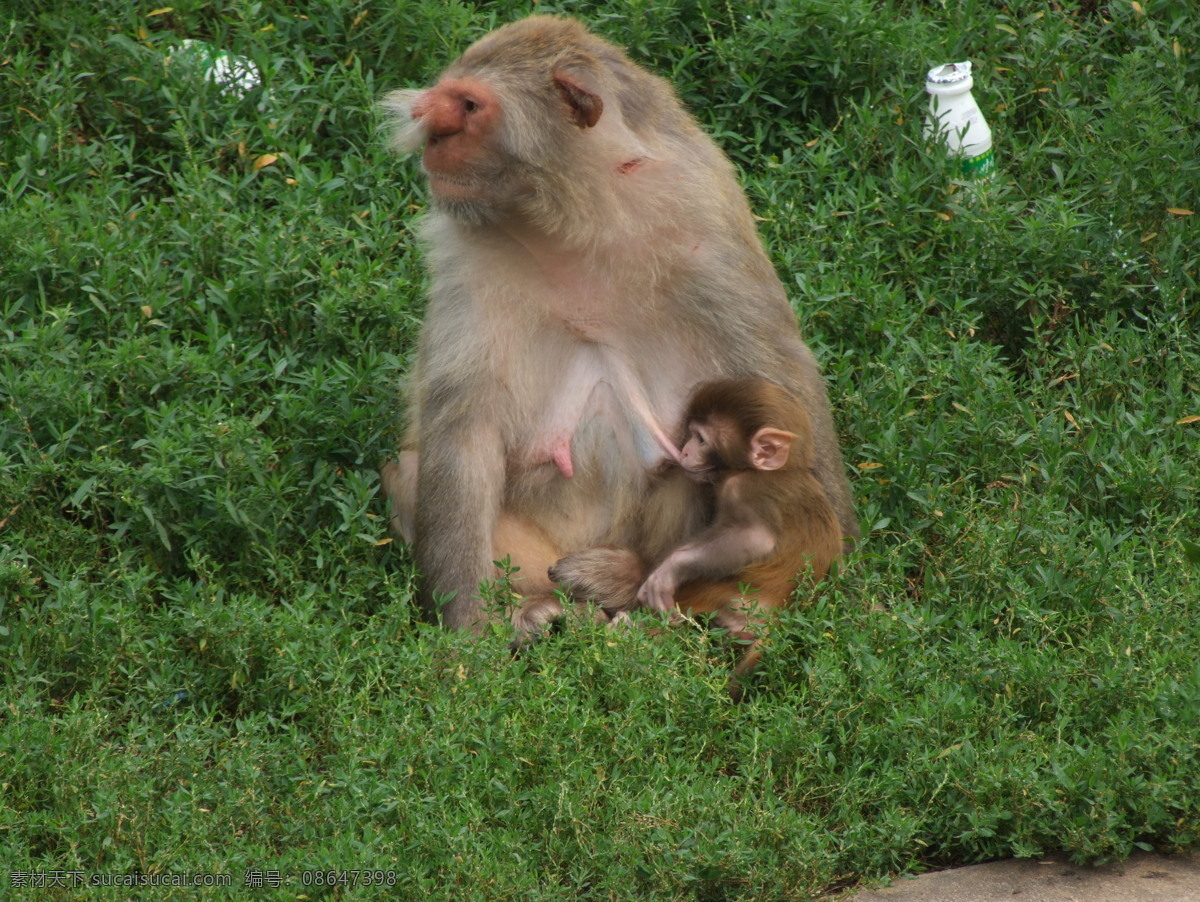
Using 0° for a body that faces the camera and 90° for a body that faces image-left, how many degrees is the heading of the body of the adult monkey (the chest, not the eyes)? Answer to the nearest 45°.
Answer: approximately 45°

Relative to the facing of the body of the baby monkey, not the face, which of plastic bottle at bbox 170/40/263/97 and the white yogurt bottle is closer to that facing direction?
the plastic bottle

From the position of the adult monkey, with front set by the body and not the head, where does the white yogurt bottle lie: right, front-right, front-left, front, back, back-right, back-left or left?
back

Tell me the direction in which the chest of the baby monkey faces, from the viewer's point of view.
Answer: to the viewer's left

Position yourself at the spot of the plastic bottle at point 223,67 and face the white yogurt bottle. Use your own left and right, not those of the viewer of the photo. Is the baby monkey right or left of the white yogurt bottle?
right

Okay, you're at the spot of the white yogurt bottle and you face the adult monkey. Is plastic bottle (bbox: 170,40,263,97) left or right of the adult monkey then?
right
